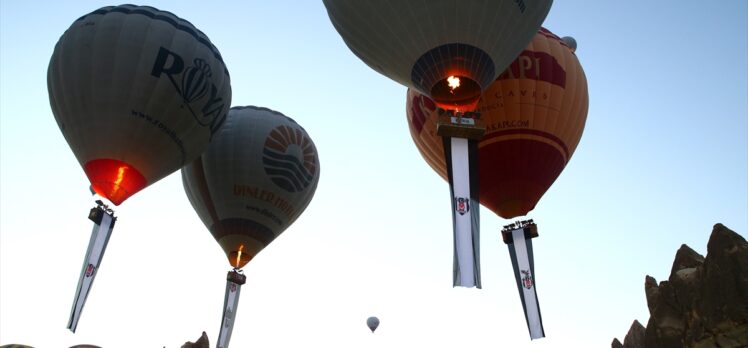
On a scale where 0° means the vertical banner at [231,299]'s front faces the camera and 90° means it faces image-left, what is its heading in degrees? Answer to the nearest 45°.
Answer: approximately 0°

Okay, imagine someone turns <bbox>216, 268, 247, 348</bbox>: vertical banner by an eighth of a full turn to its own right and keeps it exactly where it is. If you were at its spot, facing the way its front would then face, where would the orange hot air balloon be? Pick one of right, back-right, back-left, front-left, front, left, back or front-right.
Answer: left

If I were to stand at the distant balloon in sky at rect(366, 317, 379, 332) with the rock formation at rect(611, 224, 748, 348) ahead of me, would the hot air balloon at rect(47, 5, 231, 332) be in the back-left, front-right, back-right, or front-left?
front-right

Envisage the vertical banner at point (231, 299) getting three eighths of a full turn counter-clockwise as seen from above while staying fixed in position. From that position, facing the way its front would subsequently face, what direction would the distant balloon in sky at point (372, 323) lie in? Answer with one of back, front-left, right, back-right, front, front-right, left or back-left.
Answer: front

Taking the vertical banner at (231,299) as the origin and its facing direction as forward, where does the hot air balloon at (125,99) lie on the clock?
The hot air balloon is roughly at 1 o'clock from the vertical banner.

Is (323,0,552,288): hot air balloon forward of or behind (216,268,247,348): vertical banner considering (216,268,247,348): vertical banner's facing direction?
forward

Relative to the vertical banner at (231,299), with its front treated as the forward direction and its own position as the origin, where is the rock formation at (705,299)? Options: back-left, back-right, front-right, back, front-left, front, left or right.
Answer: front-left
